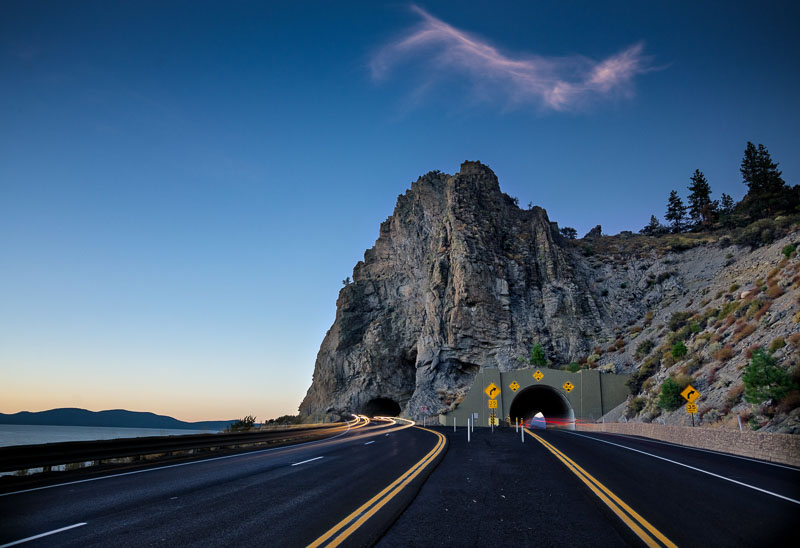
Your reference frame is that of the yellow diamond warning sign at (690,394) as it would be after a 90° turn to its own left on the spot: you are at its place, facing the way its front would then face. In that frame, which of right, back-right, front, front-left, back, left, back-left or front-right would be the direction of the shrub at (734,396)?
front-left

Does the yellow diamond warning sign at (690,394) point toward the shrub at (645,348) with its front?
no

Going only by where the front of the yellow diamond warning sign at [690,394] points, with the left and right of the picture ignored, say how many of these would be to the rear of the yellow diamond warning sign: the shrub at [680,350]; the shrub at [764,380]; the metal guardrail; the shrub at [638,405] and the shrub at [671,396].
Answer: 3

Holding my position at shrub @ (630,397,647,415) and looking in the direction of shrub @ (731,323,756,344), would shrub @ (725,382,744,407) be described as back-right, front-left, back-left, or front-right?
front-right

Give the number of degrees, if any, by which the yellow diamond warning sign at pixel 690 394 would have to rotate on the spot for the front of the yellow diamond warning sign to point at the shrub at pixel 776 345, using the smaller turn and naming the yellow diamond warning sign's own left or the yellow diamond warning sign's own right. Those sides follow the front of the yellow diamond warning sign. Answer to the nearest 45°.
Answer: approximately 135° to the yellow diamond warning sign's own left

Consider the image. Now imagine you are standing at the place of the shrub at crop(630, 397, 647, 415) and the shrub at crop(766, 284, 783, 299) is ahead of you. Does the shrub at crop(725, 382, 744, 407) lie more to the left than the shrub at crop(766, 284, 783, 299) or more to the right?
right

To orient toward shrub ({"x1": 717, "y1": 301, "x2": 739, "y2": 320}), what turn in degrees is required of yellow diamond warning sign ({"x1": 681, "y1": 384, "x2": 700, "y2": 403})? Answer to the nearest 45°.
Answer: approximately 180°

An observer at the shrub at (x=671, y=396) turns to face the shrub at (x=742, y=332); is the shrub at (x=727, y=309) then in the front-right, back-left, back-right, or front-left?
front-left

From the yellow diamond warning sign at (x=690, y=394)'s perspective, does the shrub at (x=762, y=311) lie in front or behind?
behind

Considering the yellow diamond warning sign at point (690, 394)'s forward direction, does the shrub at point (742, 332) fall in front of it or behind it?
behind

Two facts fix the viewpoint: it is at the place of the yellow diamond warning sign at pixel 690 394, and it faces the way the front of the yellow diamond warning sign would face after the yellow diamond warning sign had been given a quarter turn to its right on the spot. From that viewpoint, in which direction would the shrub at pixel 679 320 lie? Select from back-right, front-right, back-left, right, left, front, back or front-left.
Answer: right

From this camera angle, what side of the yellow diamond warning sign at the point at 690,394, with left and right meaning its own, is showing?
front

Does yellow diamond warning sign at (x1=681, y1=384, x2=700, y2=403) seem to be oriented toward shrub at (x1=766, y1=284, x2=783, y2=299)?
no

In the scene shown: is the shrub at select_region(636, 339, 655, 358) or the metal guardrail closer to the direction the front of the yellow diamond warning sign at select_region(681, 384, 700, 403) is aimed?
the metal guardrail

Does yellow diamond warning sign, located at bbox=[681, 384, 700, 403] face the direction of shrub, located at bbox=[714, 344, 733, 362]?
no
